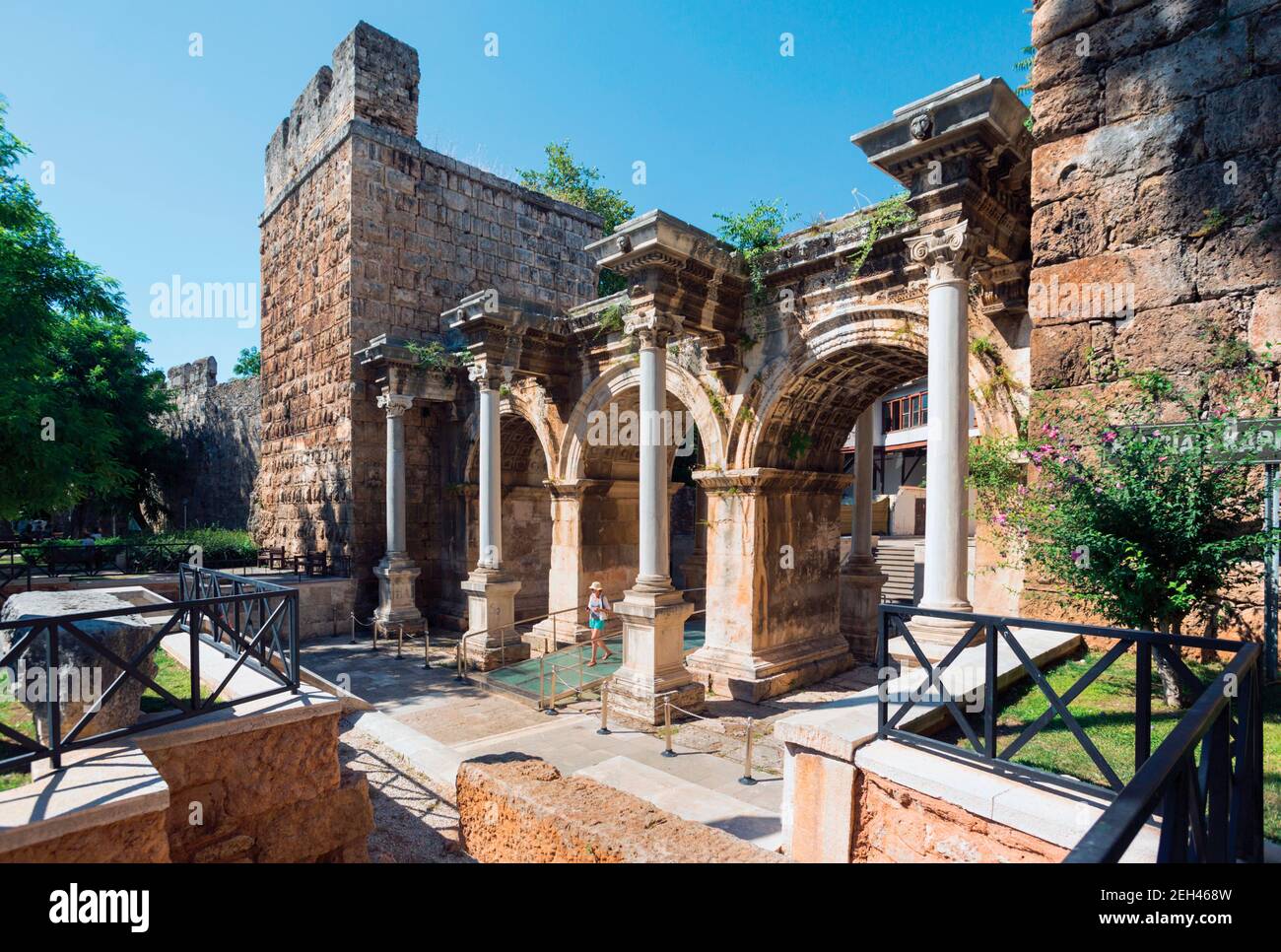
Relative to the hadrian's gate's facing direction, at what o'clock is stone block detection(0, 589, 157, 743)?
The stone block is roughly at 11 o'clock from the hadrian's gate.

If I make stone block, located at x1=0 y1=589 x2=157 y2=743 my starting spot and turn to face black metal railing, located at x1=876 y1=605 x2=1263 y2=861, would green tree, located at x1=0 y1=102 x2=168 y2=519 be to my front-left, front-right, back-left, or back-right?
back-left

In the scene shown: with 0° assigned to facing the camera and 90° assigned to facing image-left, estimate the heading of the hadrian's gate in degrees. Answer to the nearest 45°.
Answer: approximately 45°

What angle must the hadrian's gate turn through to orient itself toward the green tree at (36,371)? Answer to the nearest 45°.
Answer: approximately 45° to its right

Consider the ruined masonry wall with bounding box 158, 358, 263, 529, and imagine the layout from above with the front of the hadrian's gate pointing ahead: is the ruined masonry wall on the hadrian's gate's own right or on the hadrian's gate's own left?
on the hadrian's gate's own right

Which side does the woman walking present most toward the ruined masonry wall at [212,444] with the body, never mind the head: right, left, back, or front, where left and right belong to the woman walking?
right

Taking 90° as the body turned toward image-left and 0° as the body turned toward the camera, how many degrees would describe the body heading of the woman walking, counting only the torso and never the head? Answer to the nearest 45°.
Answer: approximately 45°

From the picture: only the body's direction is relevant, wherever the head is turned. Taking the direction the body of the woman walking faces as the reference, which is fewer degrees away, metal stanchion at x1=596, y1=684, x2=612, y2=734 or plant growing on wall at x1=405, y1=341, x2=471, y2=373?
the metal stanchion

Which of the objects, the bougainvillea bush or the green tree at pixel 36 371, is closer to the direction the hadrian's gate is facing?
the green tree

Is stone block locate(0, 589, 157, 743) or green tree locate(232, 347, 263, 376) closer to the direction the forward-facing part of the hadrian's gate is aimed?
the stone block
